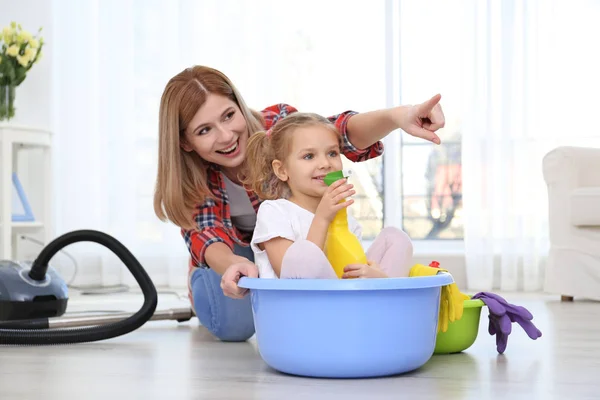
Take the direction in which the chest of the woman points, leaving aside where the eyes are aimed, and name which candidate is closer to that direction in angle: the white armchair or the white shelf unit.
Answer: the white armchair

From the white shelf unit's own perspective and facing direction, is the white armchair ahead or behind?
ahead

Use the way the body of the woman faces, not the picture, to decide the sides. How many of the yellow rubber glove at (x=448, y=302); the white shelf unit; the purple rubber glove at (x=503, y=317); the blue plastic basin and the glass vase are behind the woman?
2

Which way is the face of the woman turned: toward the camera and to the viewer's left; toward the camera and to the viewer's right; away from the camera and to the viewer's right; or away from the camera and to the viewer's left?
toward the camera and to the viewer's right

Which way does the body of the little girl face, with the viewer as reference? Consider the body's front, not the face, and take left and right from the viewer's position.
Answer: facing the viewer and to the right of the viewer

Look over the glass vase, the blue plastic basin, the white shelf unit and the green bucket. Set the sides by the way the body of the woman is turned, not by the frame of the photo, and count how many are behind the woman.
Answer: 2

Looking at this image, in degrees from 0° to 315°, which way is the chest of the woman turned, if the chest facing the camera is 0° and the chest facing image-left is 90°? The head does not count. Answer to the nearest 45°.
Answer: approximately 315°

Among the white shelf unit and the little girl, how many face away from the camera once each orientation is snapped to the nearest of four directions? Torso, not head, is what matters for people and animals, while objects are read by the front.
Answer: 0
